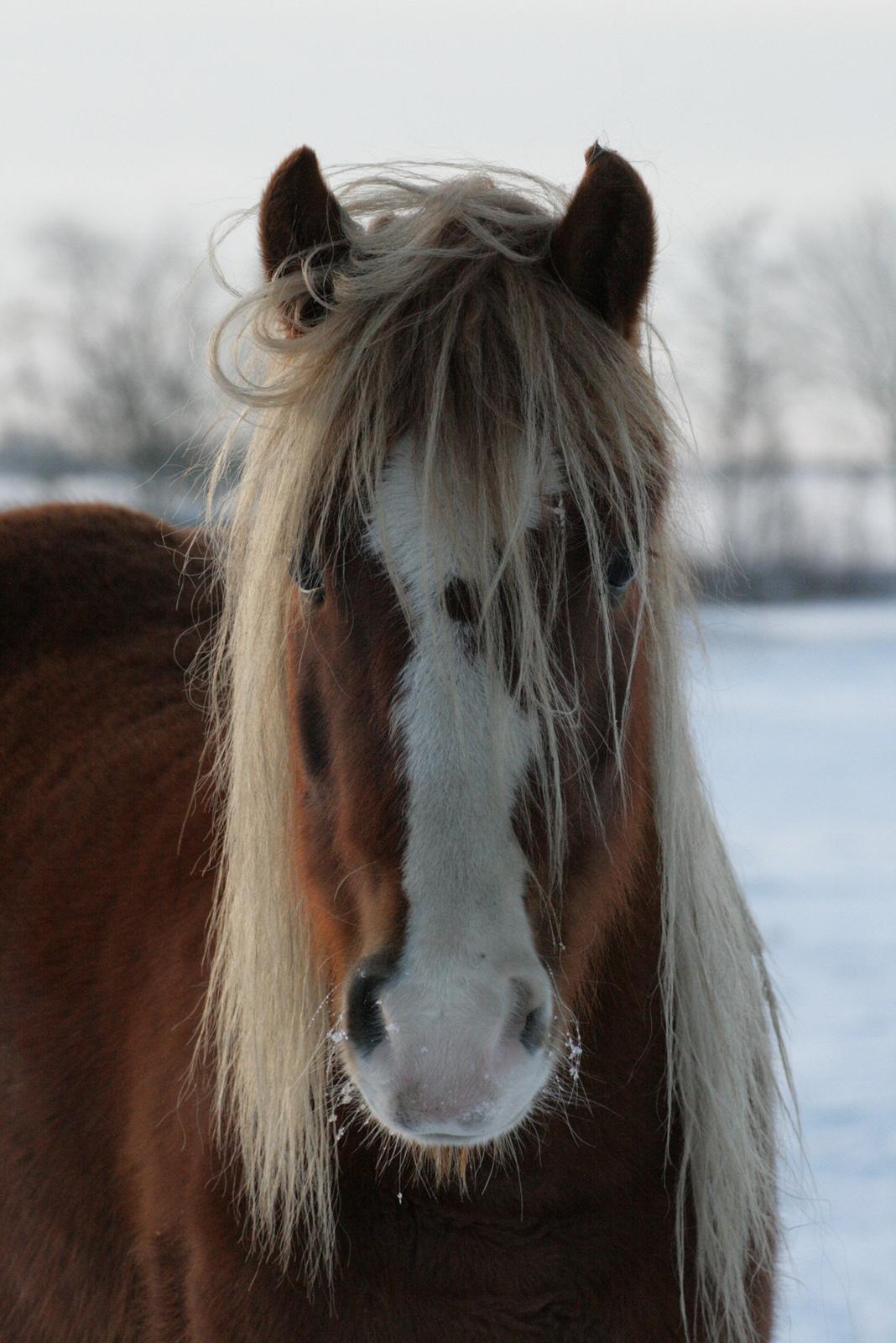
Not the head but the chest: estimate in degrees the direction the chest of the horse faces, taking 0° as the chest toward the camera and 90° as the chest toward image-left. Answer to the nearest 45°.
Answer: approximately 315°
